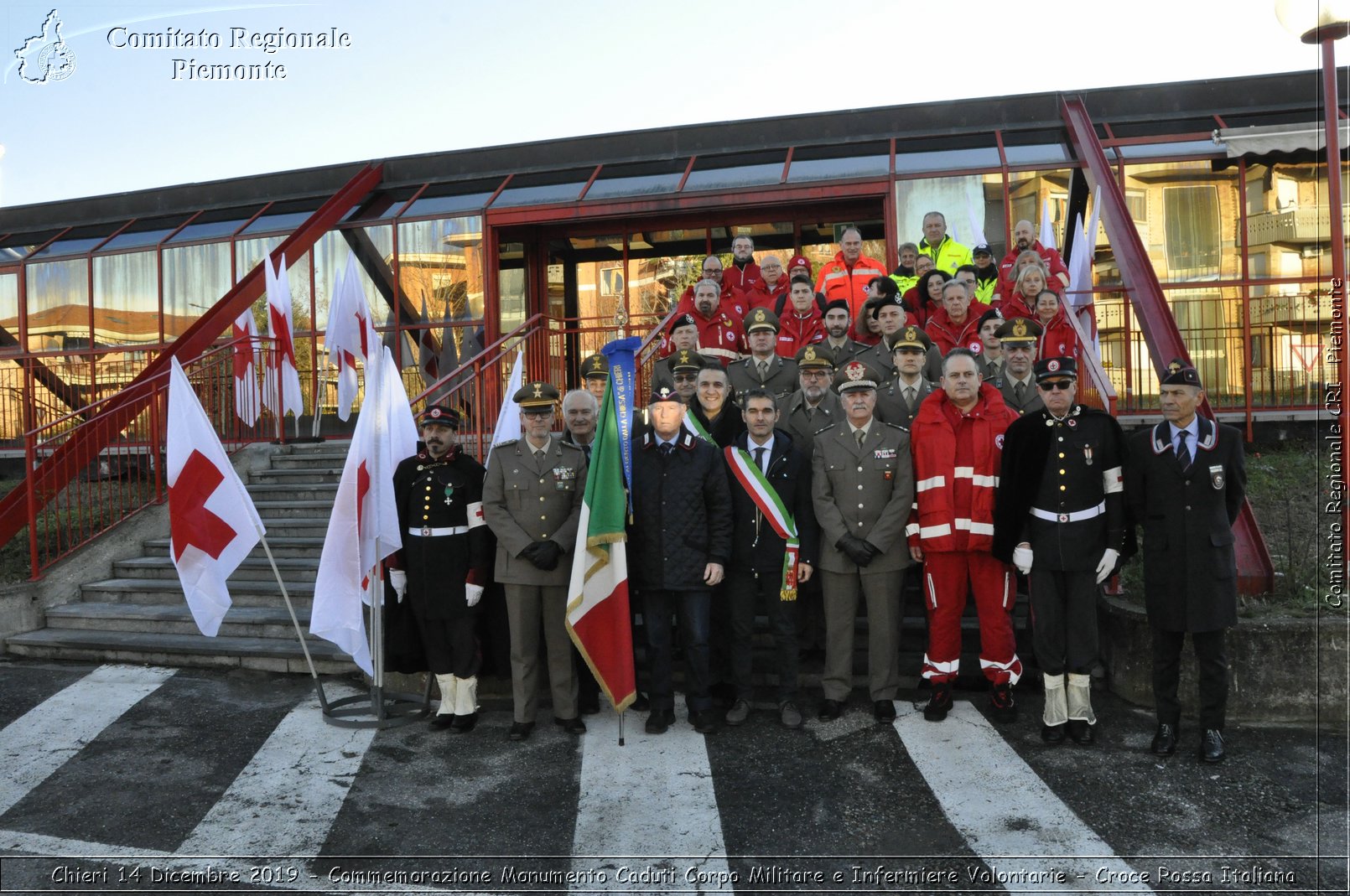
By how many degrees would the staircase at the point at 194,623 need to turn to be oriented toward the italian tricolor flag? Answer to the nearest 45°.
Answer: approximately 45° to its left

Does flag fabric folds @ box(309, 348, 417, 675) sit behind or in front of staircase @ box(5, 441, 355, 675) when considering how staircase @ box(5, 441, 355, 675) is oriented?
in front

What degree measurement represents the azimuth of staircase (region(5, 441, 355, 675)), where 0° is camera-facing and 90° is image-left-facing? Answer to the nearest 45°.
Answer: approximately 0°

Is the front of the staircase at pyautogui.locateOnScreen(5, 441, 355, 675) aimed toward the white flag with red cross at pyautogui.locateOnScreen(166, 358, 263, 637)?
yes

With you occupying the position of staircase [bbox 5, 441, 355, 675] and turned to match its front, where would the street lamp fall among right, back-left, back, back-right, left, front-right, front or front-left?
front-left
